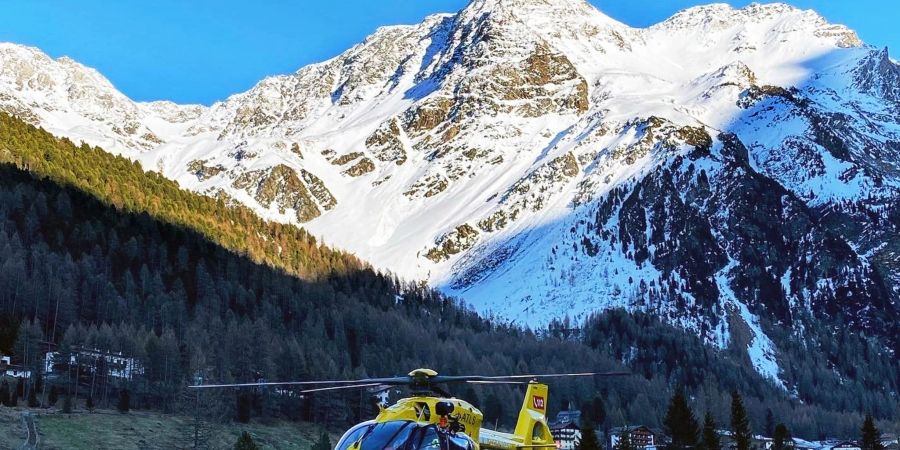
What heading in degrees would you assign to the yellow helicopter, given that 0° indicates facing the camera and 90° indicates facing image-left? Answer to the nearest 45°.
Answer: approximately 45°
